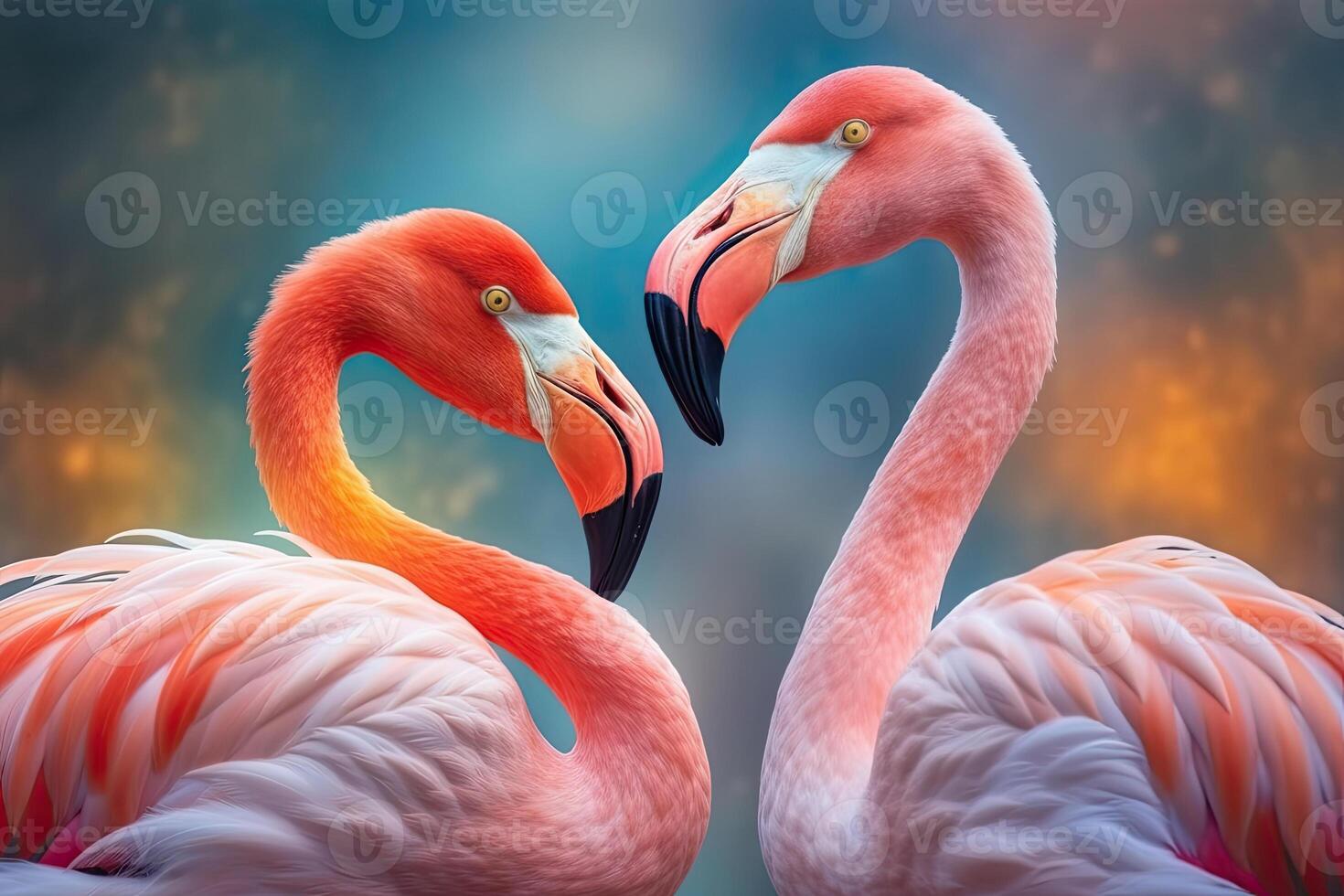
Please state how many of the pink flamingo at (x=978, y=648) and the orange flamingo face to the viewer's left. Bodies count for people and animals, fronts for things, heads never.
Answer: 1

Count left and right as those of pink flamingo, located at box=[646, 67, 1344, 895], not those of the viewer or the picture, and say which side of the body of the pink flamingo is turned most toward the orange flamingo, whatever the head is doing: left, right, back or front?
front

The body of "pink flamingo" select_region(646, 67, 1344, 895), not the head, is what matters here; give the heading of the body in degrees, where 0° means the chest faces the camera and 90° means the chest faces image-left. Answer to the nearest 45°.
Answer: approximately 90°

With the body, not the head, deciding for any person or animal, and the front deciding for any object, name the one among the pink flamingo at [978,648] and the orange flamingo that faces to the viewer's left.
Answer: the pink flamingo

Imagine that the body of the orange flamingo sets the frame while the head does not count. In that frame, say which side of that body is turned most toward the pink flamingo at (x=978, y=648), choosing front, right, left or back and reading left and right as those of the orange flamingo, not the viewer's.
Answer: front

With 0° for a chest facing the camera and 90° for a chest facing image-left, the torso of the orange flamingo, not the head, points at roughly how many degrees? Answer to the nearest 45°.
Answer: approximately 270°

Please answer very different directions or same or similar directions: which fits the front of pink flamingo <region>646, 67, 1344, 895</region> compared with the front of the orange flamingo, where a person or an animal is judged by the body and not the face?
very different directions
